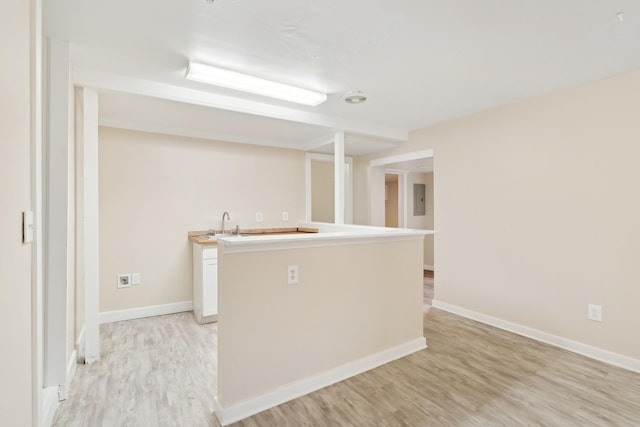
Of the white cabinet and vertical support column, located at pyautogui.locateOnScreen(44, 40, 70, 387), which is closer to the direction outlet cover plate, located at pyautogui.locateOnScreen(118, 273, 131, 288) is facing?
the vertical support column

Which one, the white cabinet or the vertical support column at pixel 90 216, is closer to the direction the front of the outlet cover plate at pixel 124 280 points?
the vertical support column

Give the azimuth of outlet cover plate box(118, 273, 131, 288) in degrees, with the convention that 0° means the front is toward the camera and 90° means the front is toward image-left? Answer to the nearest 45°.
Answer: approximately 0°

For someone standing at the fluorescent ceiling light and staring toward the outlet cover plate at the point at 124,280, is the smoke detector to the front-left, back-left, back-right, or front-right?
back-right

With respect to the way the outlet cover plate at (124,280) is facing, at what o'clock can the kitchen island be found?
The kitchen island is roughly at 11 o'clock from the outlet cover plate.

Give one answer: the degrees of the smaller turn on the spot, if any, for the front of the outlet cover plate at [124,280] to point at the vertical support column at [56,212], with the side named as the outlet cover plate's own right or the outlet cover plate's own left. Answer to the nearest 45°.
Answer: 0° — it already faces it

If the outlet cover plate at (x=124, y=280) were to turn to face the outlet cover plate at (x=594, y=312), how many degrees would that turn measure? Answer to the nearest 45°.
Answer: approximately 45° to its left

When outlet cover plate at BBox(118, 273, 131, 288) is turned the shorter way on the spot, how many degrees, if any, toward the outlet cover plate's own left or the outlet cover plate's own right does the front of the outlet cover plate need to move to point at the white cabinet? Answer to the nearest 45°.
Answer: approximately 45° to the outlet cover plate's own left
